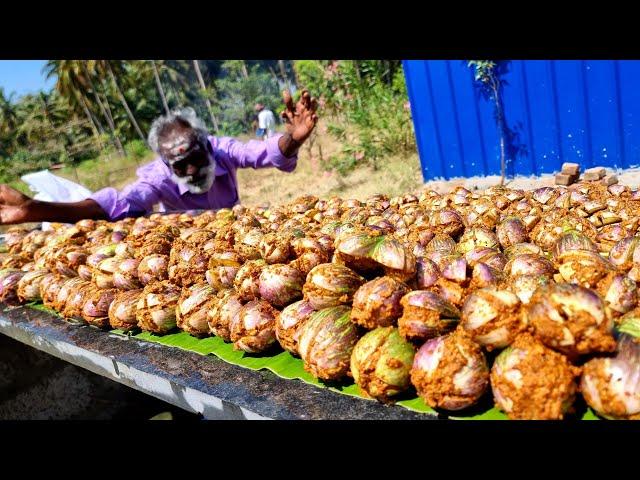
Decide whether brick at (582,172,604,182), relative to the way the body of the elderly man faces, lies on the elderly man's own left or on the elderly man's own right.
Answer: on the elderly man's own left

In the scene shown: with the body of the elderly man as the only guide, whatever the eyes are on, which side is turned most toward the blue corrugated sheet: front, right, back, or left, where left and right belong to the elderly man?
left

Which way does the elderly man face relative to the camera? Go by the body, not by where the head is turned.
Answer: toward the camera

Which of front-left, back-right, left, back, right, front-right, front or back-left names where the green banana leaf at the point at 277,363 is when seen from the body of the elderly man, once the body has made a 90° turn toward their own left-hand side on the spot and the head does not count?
right

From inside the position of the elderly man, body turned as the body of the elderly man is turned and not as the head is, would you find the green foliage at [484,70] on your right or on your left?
on your left

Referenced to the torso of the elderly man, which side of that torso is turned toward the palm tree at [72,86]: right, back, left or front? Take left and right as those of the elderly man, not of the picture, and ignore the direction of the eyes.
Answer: back

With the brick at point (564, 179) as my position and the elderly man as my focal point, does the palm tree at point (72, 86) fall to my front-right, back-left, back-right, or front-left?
front-right
